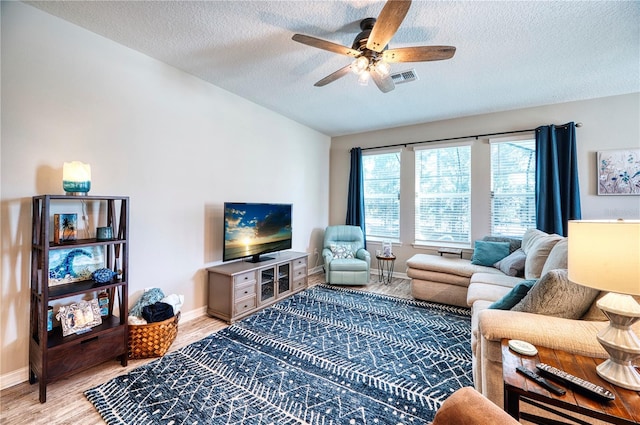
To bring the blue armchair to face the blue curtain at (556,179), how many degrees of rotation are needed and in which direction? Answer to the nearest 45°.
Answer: approximately 90° to its left

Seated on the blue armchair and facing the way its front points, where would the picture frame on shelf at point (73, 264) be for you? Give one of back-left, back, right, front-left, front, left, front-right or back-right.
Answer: front-right

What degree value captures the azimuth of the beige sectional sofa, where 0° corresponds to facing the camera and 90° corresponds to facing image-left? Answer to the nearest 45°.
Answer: approximately 90°

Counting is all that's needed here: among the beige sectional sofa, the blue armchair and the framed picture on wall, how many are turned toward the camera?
2

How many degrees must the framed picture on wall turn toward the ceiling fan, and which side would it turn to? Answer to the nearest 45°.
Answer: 0° — it already faces it

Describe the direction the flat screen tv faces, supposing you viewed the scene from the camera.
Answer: facing the viewer and to the right of the viewer

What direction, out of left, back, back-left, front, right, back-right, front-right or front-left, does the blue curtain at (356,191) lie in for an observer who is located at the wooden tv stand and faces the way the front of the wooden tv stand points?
left

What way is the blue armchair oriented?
toward the camera

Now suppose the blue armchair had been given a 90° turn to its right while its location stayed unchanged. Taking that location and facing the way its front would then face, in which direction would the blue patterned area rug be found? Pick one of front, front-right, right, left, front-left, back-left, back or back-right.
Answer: left

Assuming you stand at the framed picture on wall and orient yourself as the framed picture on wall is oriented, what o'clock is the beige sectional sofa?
The beige sectional sofa is roughly at 12 o'clock from the framed picture on wall.

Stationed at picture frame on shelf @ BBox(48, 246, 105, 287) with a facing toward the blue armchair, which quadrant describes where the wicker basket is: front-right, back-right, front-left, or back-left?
front-right

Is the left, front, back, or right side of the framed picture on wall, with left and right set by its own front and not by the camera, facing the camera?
front

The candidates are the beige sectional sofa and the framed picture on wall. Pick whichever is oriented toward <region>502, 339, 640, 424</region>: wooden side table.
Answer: the framed picture on wall

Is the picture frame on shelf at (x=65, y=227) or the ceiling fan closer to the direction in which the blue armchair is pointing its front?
the ceiling fan

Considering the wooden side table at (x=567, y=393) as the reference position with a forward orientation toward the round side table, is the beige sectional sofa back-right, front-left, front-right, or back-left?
front-right

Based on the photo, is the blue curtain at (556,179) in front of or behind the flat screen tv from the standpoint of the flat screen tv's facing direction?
in front
